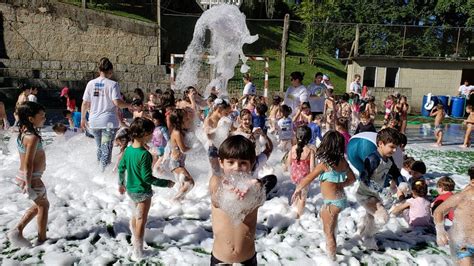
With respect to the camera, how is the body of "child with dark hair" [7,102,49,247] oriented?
to the viewer's right

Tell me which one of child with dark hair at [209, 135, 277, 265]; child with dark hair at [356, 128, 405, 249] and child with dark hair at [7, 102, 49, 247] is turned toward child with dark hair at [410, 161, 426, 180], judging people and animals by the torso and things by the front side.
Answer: child with dark hair at [7, 102, 49, 247]

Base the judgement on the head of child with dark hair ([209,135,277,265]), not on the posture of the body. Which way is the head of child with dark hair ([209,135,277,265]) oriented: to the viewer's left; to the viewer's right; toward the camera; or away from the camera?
toward the camera

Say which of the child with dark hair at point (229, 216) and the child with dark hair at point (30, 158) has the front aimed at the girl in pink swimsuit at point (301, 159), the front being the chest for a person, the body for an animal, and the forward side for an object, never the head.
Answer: the child with dark hair at point (30, 158)

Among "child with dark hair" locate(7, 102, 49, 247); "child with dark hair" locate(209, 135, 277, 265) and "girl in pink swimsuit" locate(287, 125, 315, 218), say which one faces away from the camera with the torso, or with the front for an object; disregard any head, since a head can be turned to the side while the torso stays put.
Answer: the girl in pink swimsuit

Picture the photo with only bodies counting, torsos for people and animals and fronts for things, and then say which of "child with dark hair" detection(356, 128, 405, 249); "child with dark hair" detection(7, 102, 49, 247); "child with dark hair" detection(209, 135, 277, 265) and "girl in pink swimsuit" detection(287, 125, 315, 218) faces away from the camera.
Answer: the girl in pink swimsuit

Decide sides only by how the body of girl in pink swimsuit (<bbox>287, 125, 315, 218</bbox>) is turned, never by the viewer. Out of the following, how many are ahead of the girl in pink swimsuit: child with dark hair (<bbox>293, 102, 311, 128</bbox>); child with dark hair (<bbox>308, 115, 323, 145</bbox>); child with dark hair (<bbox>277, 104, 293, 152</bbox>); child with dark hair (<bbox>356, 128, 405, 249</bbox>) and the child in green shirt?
3

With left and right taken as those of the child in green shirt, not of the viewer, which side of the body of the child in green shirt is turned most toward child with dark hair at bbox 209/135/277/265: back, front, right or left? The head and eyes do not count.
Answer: right

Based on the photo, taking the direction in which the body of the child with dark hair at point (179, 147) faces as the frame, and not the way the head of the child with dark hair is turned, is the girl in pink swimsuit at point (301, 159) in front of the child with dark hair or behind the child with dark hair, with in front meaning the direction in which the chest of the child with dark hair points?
in front

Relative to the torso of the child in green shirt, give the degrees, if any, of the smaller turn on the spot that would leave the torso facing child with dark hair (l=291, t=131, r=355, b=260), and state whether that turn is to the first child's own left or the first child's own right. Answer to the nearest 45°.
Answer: approximately 45° to the first child's own right

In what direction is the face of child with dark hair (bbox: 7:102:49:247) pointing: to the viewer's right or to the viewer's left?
to the viewer's right
